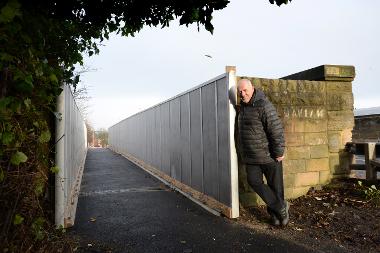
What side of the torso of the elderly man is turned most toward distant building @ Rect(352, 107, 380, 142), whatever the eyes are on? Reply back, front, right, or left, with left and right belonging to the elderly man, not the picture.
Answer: back

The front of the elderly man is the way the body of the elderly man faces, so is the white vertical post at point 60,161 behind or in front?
in front

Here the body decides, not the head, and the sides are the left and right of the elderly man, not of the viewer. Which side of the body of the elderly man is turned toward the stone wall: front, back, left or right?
back

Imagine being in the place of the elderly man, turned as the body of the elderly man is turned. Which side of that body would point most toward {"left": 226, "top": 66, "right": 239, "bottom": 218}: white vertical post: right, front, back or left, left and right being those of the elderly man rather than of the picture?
right

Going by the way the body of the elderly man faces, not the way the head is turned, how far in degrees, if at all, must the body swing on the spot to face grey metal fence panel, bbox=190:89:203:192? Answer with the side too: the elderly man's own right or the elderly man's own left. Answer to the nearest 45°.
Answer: approximately 90° to the elderly man's own right

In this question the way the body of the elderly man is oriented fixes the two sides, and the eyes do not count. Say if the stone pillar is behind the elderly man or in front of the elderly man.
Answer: behind

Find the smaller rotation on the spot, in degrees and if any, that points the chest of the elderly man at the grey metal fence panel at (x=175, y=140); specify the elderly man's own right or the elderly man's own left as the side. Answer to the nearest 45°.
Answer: approximately 90° to the elderly man's own right

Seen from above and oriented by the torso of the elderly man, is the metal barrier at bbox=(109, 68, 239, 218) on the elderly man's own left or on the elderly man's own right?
on the elderly man's own right

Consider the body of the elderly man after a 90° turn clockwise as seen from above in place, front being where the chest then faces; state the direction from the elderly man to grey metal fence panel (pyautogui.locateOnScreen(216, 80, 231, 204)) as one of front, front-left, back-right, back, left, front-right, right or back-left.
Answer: front

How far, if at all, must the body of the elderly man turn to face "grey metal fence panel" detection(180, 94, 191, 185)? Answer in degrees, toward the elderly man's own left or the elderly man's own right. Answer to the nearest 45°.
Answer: approximately 90° to the elderly man's own right

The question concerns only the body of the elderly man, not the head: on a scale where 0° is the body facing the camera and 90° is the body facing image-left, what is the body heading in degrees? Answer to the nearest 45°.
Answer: approximately 45°
